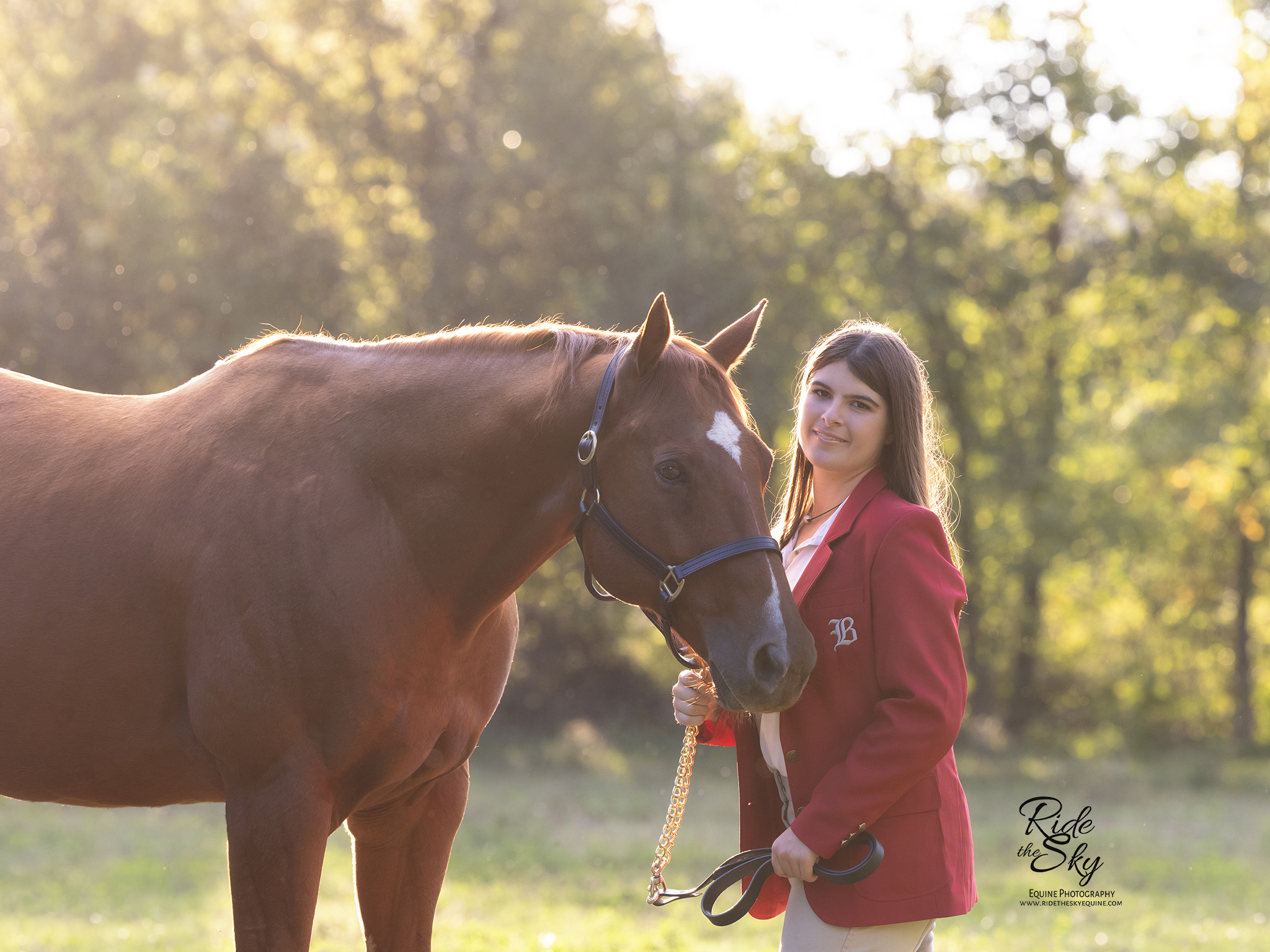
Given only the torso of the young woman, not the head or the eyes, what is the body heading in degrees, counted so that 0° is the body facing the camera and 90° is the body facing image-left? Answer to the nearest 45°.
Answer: approximately 45°

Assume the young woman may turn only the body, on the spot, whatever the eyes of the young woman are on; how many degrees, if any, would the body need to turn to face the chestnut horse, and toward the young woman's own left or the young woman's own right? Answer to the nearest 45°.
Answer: approximately 45° to the young woman's own right
